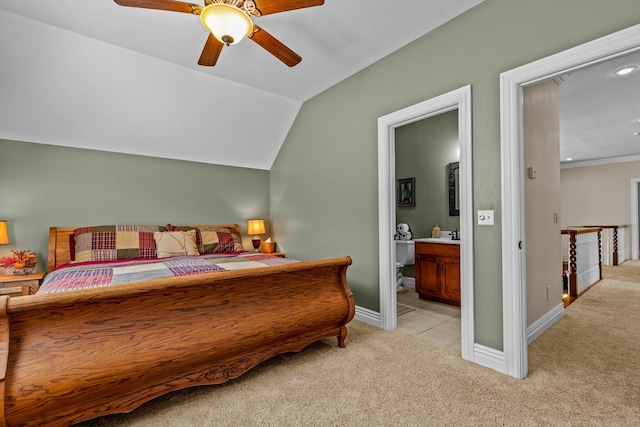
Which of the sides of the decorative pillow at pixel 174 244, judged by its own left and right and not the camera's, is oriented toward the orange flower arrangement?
right

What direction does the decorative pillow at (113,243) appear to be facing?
toward the camera

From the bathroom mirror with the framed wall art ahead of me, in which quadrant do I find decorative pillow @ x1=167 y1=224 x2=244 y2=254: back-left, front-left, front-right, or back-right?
front-left

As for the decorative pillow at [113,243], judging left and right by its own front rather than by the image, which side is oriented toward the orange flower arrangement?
right

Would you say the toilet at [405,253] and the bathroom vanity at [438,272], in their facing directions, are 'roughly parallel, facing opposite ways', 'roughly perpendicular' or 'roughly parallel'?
roughly parallel

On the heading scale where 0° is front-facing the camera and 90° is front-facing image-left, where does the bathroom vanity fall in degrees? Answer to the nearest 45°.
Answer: approximately 45°

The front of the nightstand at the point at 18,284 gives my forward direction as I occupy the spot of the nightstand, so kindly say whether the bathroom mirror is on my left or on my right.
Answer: on my left

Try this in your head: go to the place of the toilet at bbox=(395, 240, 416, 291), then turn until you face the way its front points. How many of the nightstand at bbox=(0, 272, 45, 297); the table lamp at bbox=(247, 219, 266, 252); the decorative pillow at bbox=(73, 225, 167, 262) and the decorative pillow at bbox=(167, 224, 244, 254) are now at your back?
0

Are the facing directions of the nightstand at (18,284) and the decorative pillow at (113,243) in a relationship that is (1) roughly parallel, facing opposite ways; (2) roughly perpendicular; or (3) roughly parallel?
roughly parallel

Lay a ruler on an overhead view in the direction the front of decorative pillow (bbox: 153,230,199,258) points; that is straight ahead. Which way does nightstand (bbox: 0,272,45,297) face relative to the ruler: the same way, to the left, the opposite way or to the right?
the same way

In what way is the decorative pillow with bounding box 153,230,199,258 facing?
toward the camera

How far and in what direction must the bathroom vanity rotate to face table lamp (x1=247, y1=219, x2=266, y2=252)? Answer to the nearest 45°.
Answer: approximately 45° to its right

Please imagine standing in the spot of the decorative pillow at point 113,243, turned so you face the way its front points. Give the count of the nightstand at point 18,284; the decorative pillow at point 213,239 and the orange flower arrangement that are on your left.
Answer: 1

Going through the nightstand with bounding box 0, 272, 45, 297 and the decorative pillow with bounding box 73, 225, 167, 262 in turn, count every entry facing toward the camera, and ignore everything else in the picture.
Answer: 2

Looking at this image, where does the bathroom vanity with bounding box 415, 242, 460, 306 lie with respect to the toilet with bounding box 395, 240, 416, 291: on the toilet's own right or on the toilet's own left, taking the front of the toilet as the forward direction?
on the toilet's own left

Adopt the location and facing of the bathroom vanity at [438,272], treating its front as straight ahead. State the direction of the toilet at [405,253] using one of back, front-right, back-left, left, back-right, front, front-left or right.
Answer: right
